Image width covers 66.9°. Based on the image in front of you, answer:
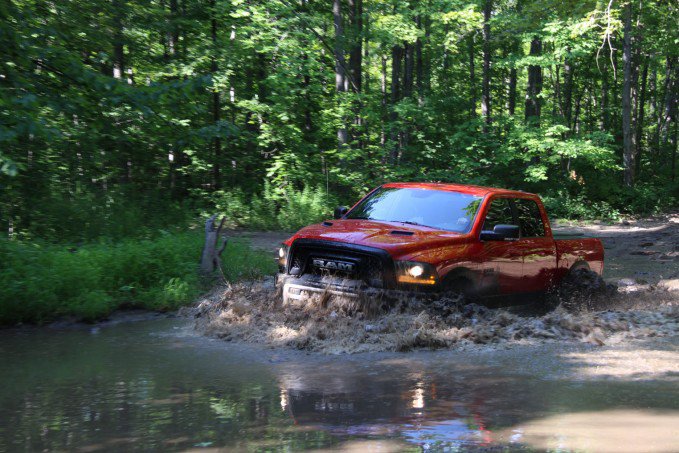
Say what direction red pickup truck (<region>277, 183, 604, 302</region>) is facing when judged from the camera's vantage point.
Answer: facing the viewer and to the left of the viewer
